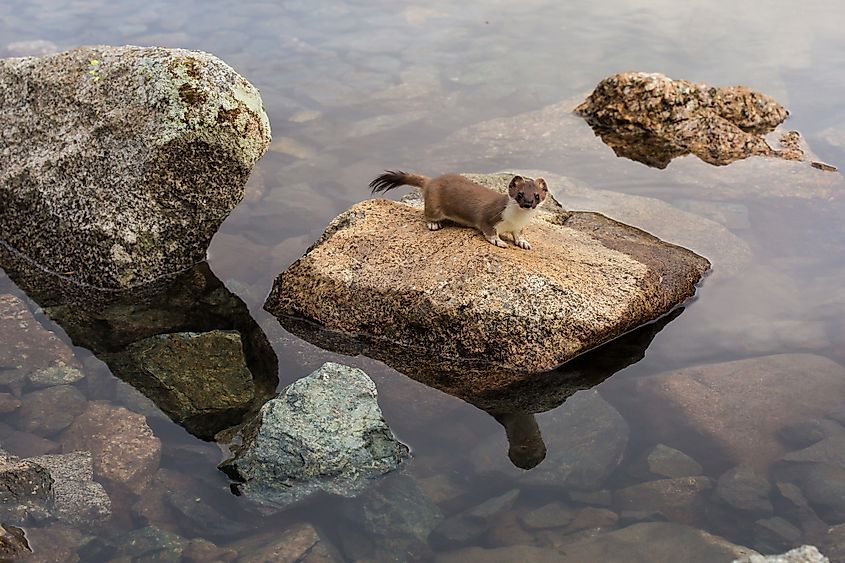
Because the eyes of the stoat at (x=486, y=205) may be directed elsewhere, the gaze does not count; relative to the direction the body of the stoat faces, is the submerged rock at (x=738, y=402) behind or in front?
in front

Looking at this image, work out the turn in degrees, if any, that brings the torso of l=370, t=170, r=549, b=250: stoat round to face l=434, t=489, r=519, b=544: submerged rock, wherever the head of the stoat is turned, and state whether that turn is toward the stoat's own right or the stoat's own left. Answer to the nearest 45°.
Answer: approximately 45° to the stoat's own right

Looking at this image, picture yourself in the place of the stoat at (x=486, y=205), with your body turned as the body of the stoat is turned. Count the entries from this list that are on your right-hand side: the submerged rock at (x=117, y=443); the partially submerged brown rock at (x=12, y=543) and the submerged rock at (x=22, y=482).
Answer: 3

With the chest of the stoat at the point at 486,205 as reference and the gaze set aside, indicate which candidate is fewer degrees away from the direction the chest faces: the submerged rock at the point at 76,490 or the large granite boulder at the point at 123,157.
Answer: the submerged rock

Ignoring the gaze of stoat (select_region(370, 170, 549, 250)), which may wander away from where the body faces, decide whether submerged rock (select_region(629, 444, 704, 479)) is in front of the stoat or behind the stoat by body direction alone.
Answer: in front

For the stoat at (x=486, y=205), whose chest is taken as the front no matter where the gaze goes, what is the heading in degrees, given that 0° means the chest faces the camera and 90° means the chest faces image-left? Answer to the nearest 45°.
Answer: approximately 315°

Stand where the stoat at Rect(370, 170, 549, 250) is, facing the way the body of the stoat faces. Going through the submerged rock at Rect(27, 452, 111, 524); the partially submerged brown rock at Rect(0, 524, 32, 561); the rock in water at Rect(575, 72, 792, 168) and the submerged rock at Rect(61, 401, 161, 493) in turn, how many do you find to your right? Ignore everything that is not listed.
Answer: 3

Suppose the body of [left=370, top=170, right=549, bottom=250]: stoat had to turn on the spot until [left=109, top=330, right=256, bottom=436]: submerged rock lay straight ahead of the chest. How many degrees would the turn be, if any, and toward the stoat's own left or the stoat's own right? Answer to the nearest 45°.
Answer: approximately 90° to the stoat's own right

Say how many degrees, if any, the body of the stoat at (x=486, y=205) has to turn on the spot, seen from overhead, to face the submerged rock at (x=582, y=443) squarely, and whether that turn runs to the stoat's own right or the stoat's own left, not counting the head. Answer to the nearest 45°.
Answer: approximately 45° to the stoat's own right

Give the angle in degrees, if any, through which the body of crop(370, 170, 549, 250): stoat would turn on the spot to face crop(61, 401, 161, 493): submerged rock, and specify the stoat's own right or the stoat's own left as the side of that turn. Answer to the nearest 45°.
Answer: approximately 90° to the stoat's own right

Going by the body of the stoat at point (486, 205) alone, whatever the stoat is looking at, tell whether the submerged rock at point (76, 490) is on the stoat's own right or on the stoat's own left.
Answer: on the stoat's own right

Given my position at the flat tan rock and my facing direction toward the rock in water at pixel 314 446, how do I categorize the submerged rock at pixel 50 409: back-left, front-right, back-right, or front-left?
front-right

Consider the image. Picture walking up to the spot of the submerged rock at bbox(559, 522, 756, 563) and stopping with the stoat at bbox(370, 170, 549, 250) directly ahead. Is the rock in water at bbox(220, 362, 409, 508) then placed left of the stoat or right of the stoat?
left

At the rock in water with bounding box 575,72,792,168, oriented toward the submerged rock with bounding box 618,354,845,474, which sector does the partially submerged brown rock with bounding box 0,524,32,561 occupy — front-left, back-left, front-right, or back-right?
front-right

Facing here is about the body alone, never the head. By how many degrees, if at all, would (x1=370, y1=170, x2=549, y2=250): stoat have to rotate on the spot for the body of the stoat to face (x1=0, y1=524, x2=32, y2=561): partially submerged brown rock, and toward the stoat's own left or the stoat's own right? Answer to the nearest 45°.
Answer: approximately 90° to the stoat's own right
